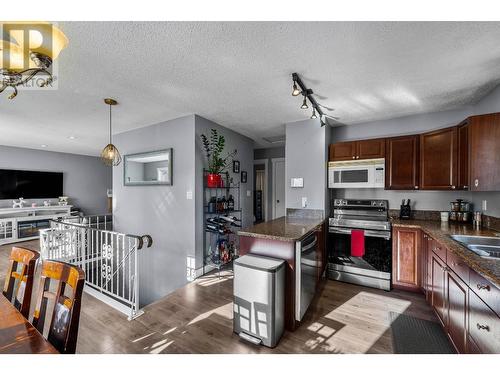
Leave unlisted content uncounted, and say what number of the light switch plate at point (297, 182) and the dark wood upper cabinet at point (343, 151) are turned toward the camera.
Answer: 2

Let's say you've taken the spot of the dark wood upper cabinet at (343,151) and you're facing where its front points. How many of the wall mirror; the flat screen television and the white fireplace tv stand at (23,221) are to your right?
3

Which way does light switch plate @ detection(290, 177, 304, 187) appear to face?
toward the camera

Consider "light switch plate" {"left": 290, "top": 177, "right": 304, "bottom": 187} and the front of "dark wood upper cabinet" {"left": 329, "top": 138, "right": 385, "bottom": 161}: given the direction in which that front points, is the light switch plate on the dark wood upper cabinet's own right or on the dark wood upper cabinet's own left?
on the dark wood upper cabinet's own right

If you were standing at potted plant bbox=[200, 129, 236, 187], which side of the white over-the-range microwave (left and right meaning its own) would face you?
right

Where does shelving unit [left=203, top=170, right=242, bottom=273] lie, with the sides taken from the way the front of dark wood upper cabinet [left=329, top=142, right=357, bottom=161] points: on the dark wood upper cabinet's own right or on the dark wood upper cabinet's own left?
on the dark wood upper cabinet's own right

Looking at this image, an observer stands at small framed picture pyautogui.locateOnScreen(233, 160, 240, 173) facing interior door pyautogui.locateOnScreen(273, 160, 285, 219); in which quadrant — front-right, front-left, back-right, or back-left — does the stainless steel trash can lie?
back-right

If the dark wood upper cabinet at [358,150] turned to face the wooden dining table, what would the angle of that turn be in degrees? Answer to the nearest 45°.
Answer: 0° — it already faces it

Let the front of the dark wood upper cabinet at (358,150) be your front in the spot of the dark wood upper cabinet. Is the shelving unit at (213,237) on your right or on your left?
on your right

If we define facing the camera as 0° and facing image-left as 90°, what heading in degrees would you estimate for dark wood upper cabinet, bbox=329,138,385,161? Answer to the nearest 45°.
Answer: approximately 0°

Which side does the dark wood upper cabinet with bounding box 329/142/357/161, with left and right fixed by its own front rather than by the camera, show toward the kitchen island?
front
